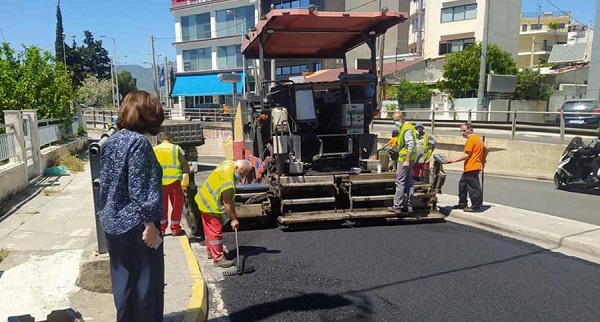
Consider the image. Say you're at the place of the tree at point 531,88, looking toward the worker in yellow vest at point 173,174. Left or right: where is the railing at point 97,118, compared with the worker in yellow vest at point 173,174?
right

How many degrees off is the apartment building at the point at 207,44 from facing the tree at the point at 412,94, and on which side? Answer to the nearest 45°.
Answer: approximately 45° to its left

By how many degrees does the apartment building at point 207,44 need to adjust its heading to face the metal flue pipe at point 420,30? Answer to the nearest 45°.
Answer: approximately 90° to its left

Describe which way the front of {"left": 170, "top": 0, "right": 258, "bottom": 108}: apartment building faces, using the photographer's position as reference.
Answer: facing the viewer

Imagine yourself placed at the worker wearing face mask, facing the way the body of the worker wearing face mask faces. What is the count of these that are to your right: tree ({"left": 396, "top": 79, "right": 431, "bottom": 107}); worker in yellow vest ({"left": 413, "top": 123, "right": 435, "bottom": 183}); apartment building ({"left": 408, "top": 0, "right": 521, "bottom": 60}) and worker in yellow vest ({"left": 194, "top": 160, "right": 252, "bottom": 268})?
3

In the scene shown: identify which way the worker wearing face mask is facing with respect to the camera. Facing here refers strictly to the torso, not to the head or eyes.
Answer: to the viewer's left

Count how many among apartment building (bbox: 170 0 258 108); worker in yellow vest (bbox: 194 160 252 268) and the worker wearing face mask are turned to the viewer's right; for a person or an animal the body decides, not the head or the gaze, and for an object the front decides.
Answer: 1

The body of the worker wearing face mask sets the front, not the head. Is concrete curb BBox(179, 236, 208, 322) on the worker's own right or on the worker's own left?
on the worker's own left

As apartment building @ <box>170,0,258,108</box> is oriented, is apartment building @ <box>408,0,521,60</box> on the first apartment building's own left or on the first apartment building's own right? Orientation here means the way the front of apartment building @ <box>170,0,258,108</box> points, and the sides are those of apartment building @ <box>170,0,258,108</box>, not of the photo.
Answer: on the first apartment building's own left

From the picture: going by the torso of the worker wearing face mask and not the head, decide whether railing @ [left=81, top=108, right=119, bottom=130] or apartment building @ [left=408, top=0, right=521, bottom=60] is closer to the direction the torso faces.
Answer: the railing

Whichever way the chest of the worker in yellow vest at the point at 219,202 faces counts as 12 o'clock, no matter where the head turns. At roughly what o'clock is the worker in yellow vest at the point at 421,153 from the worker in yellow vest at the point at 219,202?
the worker in yellow vest at the point at 421,153 is roughly at 11 o'clock from the worker in yellow vest at the point at 219,202.

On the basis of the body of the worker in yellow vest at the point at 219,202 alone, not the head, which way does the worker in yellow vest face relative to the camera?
to the viewer's right

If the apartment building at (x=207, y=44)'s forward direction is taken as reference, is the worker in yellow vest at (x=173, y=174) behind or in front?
in front
